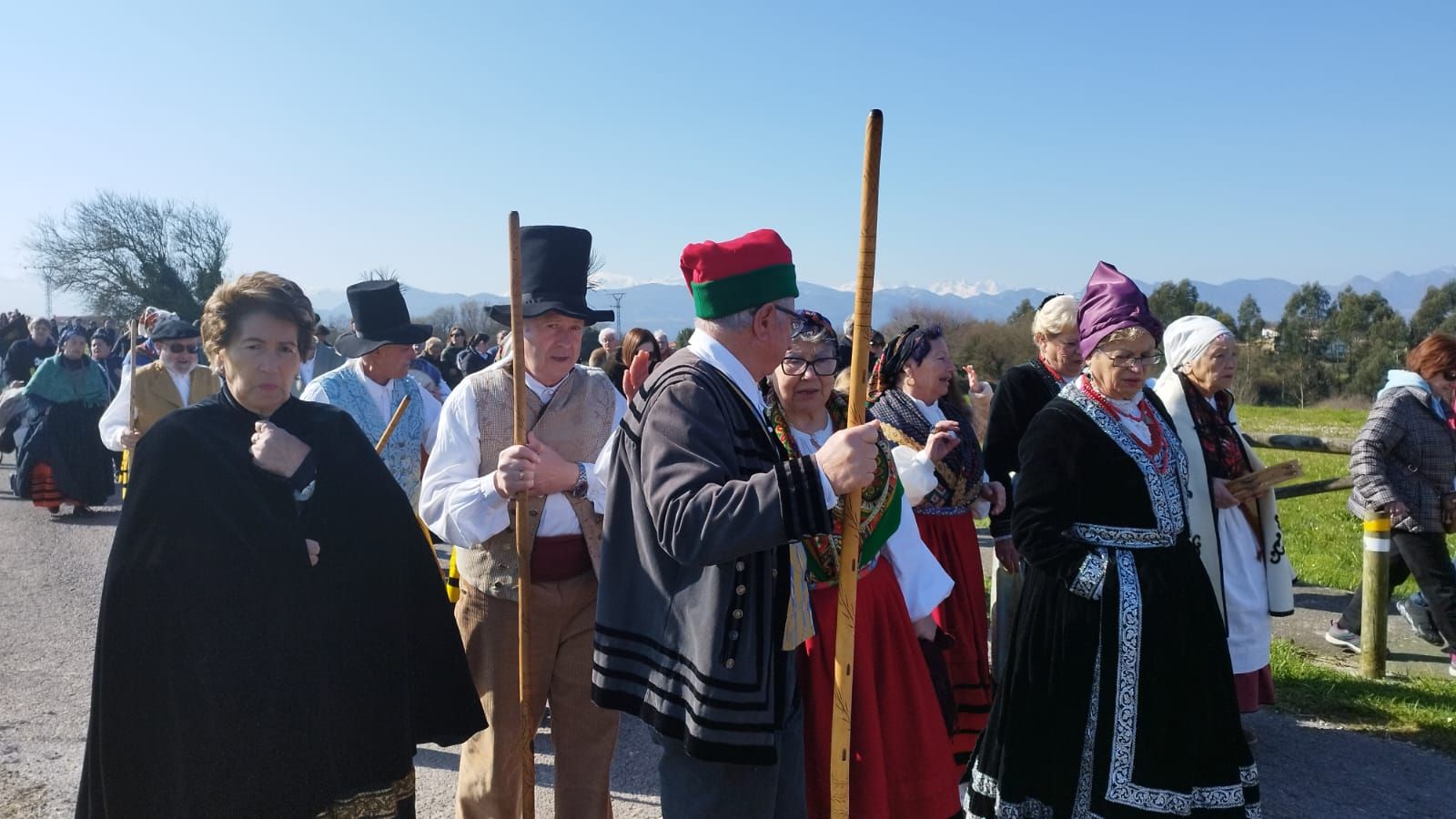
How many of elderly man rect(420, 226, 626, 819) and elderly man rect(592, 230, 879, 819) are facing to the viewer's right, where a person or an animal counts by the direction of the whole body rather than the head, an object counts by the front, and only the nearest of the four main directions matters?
1

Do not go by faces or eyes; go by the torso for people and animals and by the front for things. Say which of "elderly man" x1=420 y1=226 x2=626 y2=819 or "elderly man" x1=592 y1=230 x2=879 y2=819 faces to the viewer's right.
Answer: "elderly man" x1=592 y1=230 x2=879 y2=819

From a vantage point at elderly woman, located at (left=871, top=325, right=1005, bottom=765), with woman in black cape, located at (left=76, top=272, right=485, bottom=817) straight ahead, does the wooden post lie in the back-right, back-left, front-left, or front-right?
back-left

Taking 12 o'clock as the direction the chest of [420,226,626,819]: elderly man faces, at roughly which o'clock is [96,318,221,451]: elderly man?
[96,318,221,451]: elderly man is roughly at 5 o'clock from [420,226,626,819]: elderly man.

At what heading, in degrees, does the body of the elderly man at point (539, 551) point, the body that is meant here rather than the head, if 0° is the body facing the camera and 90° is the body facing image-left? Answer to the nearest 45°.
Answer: approximately 0°

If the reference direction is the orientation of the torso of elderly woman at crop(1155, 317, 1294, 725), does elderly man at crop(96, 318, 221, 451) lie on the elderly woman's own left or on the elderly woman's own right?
on the elderly woman's own right

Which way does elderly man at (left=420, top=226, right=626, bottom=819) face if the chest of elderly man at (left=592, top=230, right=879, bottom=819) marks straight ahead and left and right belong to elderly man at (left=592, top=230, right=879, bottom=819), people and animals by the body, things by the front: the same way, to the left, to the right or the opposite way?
to the right

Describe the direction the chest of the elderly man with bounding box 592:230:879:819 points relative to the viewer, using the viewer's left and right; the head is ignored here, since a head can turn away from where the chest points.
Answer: facing to the right of the viewer

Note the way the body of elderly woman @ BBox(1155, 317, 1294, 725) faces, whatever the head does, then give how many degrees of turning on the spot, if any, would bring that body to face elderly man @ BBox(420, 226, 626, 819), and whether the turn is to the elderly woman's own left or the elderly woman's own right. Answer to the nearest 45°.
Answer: approximately 90° to the elderly woman's own right

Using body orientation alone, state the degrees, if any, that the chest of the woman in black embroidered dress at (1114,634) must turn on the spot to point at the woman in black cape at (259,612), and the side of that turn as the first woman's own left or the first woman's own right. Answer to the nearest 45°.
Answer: approximately 90° to the first woman's own right

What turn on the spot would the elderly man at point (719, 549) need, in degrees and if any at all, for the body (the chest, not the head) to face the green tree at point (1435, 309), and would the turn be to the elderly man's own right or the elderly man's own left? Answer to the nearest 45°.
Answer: approximately 45° to the elderly man's own left
